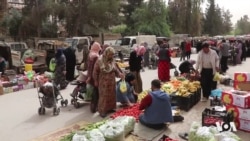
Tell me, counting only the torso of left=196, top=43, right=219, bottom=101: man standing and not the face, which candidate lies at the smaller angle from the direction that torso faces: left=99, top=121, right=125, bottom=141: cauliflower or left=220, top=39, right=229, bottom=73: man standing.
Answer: the cauliflower

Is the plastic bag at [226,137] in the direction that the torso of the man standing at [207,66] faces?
yes

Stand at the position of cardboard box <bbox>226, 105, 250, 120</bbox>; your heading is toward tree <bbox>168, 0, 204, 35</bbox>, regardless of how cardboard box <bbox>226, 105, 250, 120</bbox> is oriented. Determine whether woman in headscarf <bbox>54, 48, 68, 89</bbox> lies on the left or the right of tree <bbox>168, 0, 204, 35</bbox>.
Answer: left

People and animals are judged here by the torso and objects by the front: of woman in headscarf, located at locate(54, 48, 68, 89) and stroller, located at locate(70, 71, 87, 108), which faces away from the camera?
the woman in headscarf

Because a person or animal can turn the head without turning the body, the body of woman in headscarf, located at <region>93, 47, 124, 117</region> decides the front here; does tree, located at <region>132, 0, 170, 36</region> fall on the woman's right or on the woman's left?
on the woman's left

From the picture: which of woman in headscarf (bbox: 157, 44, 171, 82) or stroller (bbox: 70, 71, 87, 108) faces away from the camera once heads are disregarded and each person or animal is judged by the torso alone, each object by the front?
the woman in headscarf

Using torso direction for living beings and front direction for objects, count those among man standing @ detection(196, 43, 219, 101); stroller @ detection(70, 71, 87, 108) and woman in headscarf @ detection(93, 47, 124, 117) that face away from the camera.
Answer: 0

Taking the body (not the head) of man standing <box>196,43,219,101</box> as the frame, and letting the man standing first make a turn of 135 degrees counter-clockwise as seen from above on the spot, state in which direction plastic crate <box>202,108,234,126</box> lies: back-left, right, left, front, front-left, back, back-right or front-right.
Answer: back-right

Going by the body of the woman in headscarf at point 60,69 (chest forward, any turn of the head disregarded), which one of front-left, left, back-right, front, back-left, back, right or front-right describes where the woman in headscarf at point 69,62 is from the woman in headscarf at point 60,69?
front

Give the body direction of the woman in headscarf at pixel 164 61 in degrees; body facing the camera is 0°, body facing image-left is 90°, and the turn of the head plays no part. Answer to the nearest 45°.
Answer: approximately 180°

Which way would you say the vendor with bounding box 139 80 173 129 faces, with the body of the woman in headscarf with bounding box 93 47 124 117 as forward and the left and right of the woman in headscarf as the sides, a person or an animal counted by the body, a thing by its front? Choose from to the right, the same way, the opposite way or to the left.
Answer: the opposite way
